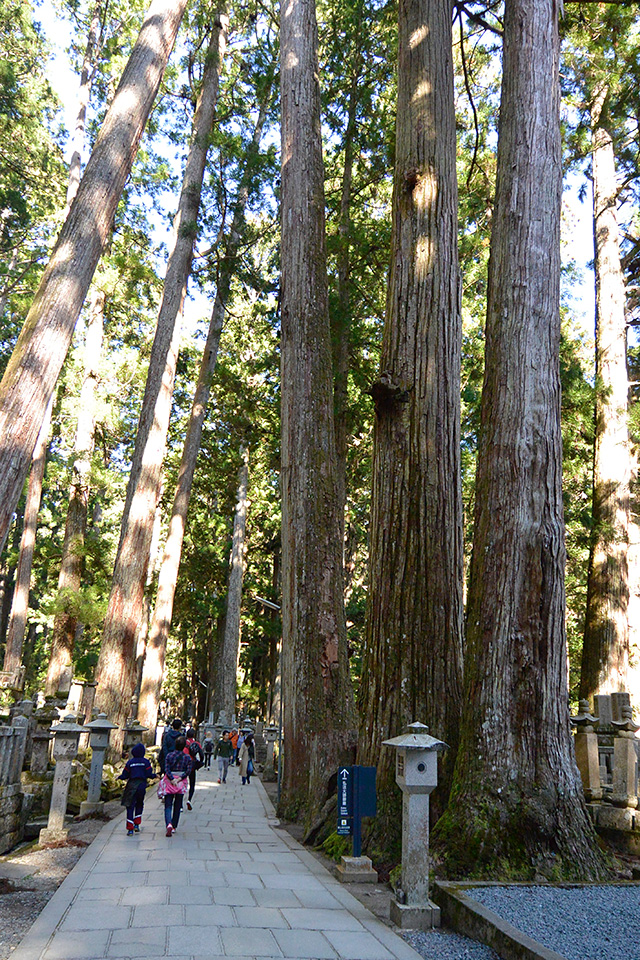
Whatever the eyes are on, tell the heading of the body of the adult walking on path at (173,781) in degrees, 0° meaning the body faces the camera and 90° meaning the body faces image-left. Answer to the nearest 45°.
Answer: approximately 180°

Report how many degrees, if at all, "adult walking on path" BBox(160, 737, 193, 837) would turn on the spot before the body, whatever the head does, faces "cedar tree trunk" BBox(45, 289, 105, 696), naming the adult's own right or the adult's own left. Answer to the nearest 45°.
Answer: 0° — they already face it

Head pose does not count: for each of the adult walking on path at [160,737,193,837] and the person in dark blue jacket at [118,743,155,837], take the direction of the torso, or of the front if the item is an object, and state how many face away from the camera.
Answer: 2

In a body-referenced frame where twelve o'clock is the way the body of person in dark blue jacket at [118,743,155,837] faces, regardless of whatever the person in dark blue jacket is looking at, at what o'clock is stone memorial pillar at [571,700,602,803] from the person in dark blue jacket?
The stone memorial pillar is roughly at 3 o'clock from the person in dark blue jacket.

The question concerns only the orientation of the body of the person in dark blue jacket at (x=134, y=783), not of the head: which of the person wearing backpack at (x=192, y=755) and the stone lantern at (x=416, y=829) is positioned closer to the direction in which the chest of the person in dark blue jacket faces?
the person wearing backpack

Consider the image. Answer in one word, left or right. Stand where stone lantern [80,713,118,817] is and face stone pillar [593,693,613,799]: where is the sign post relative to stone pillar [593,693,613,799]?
right

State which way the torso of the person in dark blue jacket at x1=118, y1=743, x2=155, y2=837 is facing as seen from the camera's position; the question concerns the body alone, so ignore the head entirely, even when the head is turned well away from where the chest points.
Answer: away from the camera
